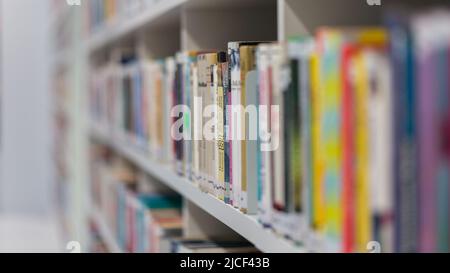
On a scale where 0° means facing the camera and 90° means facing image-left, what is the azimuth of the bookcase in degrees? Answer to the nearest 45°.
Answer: approximately 45°
